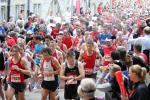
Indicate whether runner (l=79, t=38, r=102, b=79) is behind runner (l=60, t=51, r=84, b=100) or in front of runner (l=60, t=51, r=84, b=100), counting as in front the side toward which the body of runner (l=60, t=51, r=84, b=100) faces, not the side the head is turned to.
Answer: behind

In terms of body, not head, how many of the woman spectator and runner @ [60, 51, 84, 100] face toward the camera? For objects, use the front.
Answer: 1

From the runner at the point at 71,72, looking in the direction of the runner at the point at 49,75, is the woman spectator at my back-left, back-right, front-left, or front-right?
back-left

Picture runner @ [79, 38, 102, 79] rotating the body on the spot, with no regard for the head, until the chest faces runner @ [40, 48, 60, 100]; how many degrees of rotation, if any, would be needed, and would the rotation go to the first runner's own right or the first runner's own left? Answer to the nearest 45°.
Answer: approximately 45° to the first runner's own right

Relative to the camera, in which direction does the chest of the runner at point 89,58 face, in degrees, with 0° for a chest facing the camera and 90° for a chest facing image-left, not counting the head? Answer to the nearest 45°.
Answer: approximately 0°

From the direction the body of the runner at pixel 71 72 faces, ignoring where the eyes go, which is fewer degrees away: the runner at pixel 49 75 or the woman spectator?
the woman spectator
